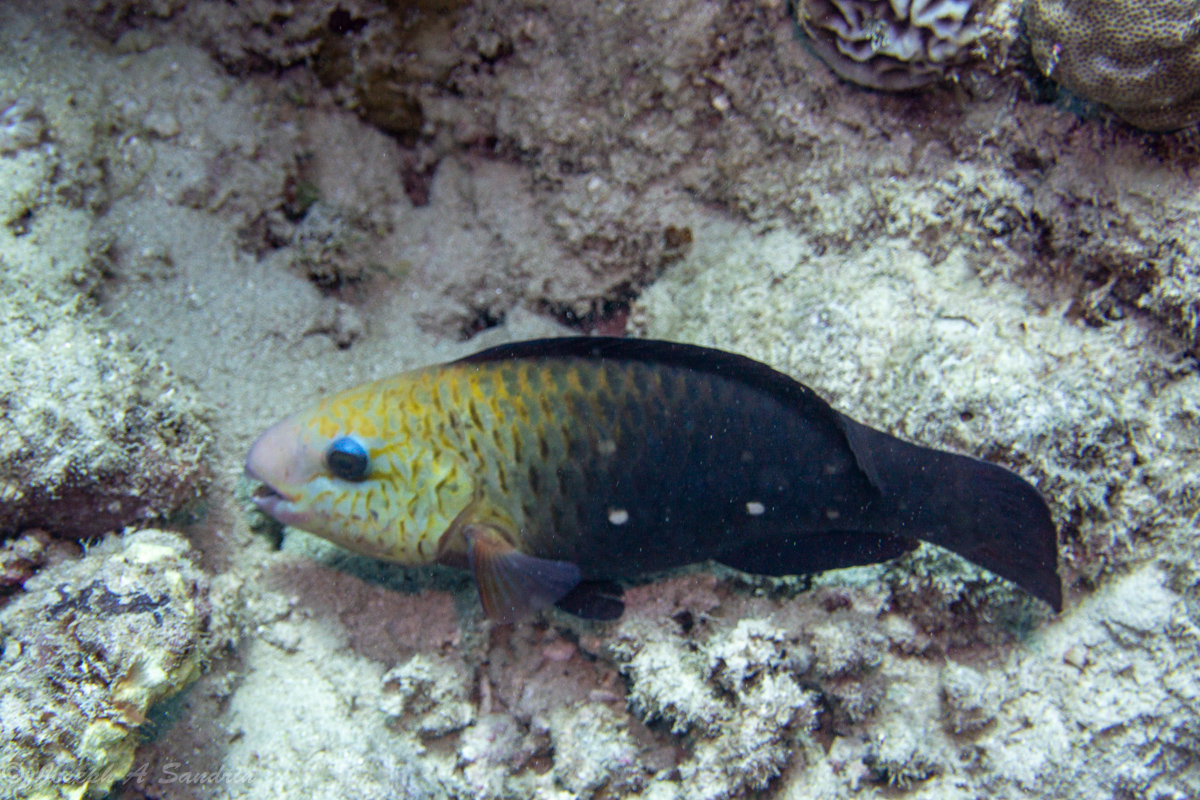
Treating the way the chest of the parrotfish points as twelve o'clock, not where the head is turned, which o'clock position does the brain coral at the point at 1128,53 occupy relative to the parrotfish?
The brain coral is roughly at 4 o'clock from the parrotfish.

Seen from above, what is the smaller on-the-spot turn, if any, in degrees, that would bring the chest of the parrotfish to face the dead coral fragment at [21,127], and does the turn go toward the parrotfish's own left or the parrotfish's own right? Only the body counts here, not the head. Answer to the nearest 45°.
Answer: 0° — it already faces it

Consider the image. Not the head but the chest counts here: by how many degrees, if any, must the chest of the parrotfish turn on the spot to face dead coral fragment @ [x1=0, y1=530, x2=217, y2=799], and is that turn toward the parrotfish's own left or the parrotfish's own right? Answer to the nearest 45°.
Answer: approximately 45° to the parrotfish's own left

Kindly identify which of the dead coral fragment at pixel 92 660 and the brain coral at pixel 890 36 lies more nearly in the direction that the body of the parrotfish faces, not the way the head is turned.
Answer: the dead coral fragment

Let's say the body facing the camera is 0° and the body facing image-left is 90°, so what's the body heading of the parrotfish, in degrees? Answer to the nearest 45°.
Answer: approximately 90°

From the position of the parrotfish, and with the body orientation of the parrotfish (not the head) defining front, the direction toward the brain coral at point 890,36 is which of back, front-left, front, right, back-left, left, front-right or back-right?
right
